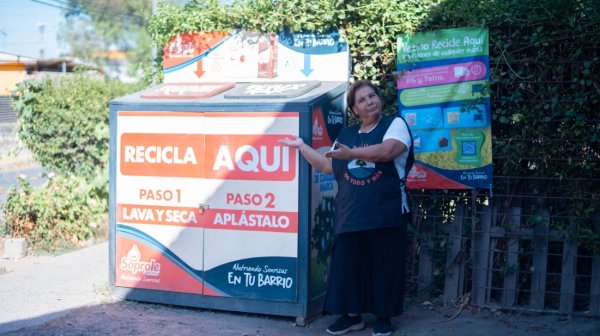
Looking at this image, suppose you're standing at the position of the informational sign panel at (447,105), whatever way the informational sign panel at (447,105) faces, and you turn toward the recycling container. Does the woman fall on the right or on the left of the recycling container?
left

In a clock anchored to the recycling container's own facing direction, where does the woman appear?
The woman is roughly at 10 o'clock from the recycling container.

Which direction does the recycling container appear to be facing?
toward the camera

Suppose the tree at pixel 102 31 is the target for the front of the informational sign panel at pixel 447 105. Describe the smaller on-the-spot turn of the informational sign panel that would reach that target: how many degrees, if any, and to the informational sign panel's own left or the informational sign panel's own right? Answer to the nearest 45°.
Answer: approximately 135° to the informational sign panel's own right

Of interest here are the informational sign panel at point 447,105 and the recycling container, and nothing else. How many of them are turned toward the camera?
2

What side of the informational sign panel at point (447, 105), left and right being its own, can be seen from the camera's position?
front

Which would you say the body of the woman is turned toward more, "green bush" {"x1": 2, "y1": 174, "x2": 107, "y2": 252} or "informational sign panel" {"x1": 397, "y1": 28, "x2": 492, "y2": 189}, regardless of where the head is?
the green bush

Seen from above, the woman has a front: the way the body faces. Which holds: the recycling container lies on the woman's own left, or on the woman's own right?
on the woman's own right

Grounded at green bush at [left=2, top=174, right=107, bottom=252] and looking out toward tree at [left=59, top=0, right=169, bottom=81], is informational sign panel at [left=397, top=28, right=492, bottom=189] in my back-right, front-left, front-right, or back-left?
back-right

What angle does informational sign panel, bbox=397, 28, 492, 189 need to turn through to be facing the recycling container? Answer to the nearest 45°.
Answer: approximately 90° to its right

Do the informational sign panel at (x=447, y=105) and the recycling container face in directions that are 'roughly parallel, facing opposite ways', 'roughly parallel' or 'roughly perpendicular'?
roughly parallel

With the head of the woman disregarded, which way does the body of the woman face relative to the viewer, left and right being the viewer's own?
facing the viewer and to the left of the viewer

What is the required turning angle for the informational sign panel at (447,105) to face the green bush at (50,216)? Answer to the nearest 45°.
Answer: approximately 90° to its right

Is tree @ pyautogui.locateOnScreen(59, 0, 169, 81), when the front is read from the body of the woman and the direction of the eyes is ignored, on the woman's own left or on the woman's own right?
on the woman's own right
